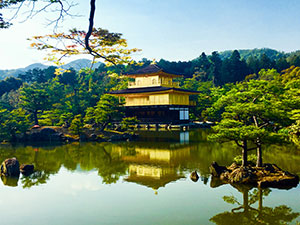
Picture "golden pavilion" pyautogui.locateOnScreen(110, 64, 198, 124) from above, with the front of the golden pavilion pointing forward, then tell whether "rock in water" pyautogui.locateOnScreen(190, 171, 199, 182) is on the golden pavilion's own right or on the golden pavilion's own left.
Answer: on the golden pavilion's own left

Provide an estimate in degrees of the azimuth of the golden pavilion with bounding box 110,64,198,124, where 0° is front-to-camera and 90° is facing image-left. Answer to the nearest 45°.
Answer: approximately 45°
